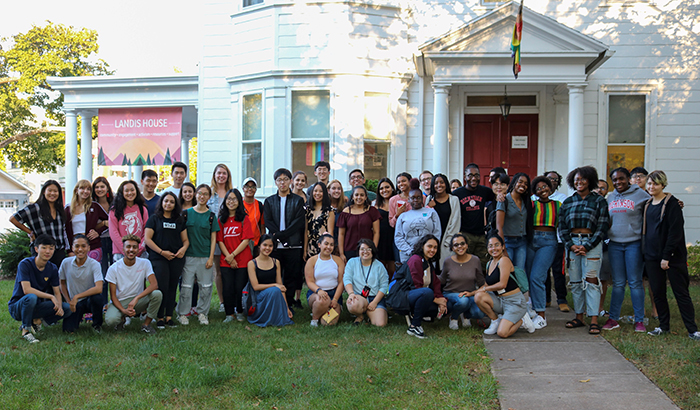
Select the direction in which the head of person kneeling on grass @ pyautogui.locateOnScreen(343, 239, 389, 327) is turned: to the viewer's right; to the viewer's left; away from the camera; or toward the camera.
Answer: toward the camera

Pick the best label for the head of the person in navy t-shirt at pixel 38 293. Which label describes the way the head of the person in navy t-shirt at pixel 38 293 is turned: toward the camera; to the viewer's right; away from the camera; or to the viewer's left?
toward the camera

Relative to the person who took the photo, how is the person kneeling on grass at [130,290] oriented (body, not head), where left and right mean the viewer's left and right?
facing the viewer

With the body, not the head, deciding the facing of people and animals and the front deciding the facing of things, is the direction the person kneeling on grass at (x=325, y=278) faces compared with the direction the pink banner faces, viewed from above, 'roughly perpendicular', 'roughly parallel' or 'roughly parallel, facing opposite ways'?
roughly parallel

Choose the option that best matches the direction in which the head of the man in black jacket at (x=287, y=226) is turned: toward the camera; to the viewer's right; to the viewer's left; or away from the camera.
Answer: toward the camera

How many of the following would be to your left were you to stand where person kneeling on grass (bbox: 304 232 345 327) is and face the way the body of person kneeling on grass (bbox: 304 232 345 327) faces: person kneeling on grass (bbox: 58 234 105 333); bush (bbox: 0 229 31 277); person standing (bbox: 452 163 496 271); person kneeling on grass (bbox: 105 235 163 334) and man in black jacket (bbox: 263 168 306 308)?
1

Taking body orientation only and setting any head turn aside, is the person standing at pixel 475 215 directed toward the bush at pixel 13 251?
no

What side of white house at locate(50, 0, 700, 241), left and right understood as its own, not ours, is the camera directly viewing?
front

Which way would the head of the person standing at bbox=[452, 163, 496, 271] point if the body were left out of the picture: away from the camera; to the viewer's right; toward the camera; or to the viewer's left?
toward the camera

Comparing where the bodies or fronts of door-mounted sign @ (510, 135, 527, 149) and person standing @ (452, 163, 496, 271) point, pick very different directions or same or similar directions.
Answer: same or similar directions

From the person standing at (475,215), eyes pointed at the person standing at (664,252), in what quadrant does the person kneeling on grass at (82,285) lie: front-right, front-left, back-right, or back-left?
back-right

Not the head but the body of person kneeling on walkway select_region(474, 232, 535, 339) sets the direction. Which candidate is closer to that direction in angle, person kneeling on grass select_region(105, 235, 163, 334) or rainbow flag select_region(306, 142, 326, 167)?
the person kneeling on grass

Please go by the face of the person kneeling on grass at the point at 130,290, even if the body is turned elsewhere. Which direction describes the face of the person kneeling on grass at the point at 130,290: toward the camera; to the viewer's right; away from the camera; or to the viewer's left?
toward the camera

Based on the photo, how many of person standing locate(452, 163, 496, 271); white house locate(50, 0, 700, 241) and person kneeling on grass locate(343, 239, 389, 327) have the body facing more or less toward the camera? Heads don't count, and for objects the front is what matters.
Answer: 3
